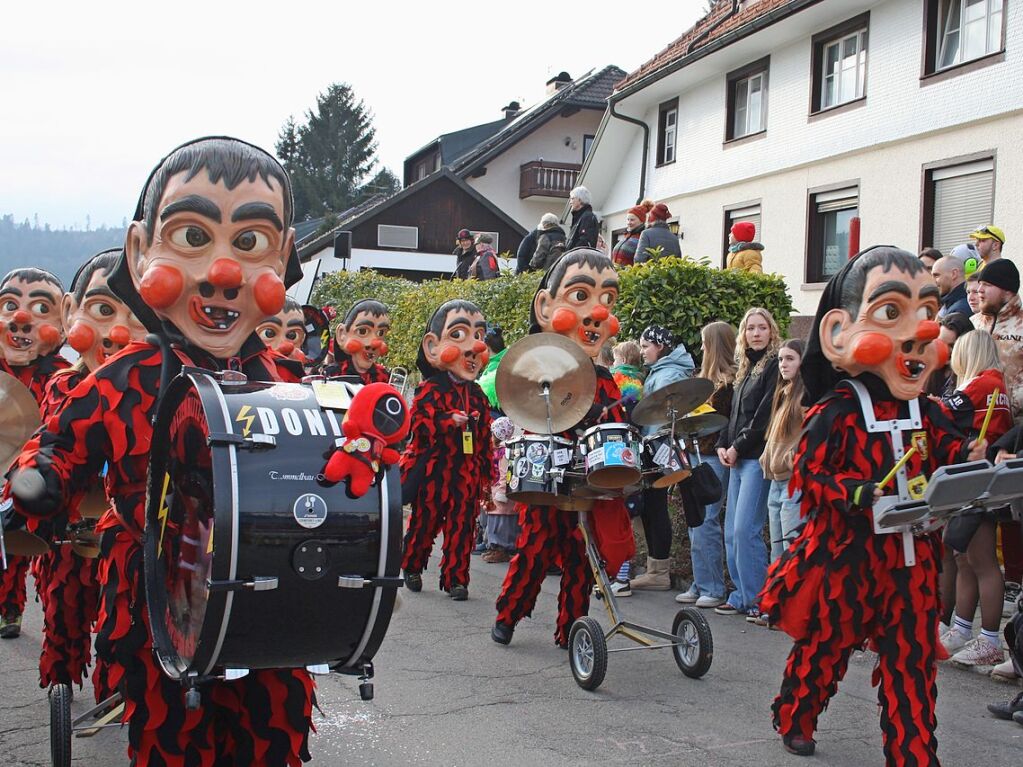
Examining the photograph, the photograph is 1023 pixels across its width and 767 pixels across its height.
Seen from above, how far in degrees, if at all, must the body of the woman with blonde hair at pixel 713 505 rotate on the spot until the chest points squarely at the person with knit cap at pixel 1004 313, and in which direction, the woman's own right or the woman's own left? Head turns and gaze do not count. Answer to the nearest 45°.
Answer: approximately 135° to the woman's own left

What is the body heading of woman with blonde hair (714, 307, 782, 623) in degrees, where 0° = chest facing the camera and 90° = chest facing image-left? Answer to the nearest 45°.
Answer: approximately 45°

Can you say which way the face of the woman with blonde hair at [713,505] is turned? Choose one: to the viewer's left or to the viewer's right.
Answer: to the viewer's left

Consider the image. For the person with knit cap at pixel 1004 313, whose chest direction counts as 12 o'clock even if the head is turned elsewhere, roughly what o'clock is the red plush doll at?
The red plush doll is roughly at 11 o'clock from the person with knit cap.

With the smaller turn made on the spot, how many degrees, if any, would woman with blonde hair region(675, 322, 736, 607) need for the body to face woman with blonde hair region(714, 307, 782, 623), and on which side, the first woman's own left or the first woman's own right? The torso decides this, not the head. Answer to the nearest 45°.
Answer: approximately 135° to the first woman's own left

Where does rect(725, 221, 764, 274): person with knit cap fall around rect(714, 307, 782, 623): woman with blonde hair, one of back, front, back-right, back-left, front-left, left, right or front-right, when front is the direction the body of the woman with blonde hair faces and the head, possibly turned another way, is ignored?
back-right

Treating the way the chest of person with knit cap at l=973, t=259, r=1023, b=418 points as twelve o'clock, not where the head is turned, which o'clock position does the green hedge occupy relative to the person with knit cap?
The green hedge is roughly at 3 o'clock from the person with knit cap.

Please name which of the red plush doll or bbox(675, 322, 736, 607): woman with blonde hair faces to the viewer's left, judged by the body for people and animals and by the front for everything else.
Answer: the woman with blonde hair

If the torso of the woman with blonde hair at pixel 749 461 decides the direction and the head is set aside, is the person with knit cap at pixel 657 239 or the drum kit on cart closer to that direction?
the drum kit on cart

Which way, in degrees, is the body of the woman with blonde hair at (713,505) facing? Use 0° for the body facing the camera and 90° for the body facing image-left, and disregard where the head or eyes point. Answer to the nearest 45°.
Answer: approximately 90°

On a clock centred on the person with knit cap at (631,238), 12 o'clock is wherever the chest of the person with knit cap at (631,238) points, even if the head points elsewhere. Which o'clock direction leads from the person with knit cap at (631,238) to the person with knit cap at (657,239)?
the person with knit cap at (657,239) is roughly at 10 o'clock from the person with knit cap at (631,238).

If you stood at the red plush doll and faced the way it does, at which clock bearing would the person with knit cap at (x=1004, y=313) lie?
The person with knit cap is roughly at 9 o'clock from the red plush doll.

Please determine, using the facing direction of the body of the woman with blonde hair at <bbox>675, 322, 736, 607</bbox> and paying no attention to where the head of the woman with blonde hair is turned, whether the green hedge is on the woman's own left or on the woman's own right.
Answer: on the woman's own right
